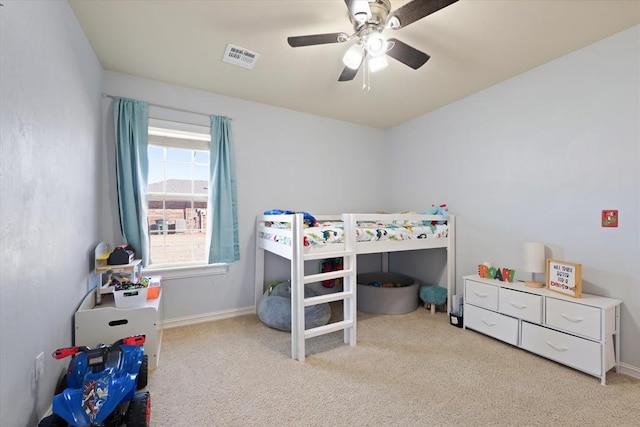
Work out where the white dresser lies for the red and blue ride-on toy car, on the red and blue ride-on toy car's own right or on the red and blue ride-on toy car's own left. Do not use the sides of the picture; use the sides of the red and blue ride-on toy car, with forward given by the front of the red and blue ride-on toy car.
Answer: on the red and blue ride-on toy car's own left

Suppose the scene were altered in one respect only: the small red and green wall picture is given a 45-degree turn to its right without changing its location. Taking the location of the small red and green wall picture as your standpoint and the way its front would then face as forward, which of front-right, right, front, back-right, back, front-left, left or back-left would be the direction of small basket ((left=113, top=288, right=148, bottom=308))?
front

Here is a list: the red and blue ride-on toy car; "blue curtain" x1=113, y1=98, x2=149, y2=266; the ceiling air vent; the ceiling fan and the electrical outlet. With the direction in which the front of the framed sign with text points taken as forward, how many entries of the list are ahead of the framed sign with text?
5

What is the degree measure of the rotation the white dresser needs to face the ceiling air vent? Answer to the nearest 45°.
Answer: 0° — it already faces it

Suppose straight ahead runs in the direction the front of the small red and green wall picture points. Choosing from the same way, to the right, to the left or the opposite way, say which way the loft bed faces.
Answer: to the left

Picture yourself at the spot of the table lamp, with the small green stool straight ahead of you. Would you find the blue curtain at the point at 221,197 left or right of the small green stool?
left

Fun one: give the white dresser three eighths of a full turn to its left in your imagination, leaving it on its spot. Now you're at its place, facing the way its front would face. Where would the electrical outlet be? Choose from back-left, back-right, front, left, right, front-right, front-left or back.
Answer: back-right

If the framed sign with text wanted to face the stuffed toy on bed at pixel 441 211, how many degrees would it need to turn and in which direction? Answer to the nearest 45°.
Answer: approximately 90° to its right

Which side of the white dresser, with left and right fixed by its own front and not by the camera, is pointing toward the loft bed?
front
